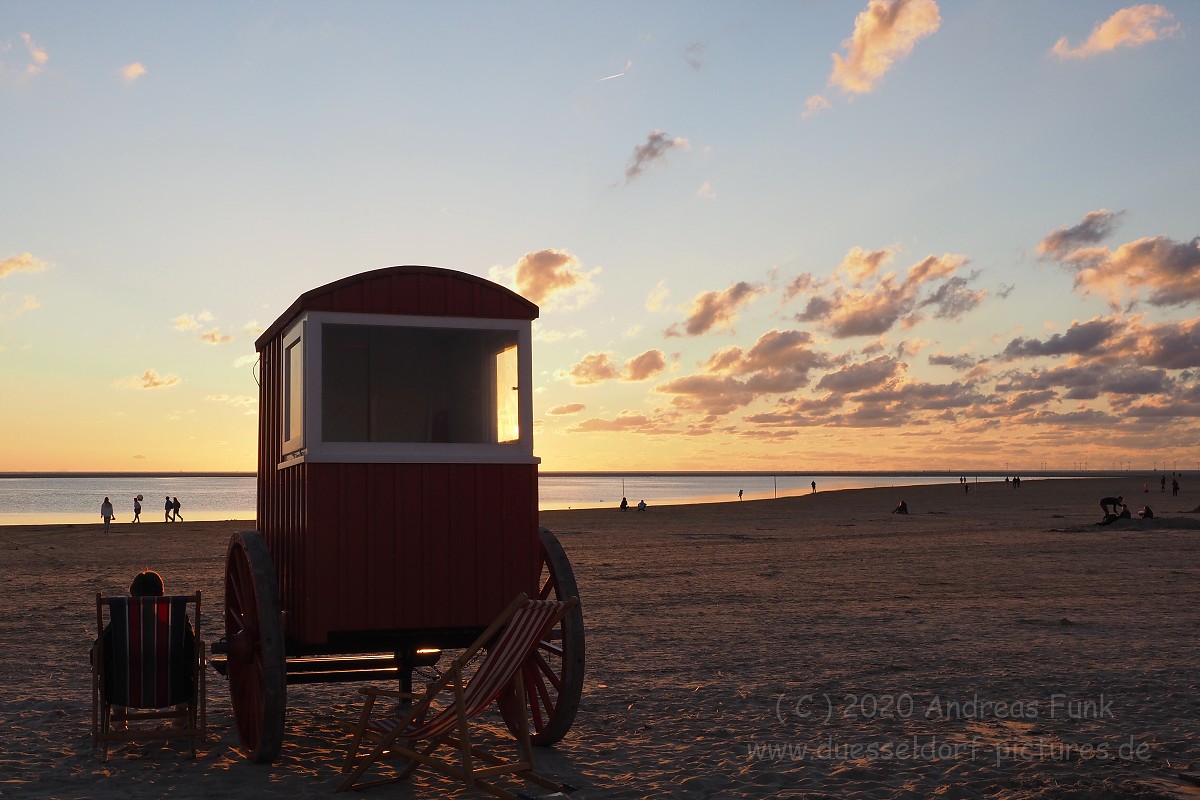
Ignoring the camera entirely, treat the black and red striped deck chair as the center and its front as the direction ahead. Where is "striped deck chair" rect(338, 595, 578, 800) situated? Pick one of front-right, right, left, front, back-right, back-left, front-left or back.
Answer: back-right

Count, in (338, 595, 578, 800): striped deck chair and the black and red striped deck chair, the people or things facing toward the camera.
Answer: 0

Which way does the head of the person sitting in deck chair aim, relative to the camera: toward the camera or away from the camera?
away from the camera

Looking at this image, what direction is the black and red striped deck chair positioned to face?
away from the camera

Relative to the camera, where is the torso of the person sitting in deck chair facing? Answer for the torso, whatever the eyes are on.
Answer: away from the camera

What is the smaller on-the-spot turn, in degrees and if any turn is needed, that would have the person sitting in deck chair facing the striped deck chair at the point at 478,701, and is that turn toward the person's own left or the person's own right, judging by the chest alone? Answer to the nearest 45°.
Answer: approximately 135° to the person's own right

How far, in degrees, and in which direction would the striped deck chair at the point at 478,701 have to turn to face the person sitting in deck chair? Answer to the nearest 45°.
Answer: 0° — it already faces them

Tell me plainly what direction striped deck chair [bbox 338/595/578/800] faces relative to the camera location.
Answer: facing away from the viewer and to the left of the viewer

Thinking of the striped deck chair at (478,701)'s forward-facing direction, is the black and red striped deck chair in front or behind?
in front
